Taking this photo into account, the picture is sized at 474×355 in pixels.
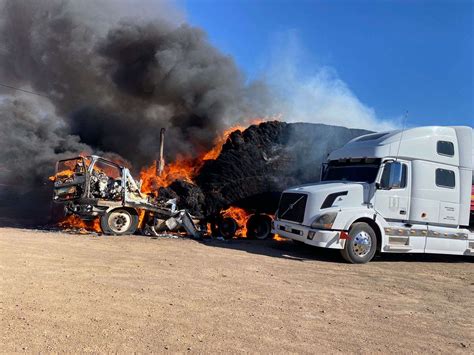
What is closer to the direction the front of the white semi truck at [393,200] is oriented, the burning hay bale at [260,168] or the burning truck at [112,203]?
the burning truck

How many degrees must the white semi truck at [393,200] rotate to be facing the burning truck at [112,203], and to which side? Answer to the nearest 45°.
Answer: approximately 45° to its right

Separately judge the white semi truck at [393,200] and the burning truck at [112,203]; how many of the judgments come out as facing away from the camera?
0

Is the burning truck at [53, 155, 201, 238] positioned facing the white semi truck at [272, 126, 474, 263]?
no

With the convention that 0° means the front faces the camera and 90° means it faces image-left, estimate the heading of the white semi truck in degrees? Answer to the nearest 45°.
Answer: approximately 45°

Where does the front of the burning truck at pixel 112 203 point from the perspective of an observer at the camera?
facing the viewer and to the left of the viewer

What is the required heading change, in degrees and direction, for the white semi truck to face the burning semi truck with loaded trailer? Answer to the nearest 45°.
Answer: approximately 90° to its right

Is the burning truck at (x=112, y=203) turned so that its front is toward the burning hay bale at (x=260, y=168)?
no
